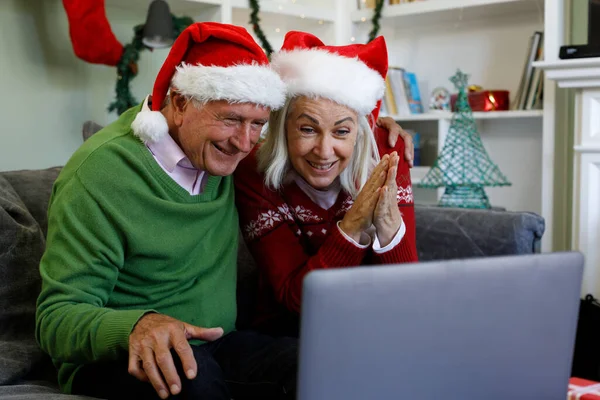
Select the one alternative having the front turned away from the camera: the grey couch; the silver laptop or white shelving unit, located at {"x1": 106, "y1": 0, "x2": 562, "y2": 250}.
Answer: the silver laptop

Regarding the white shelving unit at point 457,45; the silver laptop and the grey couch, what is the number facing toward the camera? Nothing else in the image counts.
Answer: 2

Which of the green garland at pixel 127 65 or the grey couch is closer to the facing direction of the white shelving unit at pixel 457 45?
the grey couch

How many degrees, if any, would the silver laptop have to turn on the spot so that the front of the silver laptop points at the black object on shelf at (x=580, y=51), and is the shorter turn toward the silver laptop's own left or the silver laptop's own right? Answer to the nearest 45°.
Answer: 0° — it already faces it

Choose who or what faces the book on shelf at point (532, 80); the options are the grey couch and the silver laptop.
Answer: the silver laptop

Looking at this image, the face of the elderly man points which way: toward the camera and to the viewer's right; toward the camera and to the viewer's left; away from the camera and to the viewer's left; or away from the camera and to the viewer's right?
toward the camera and to the viewer's right

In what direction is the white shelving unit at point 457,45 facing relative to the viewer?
toward the camera

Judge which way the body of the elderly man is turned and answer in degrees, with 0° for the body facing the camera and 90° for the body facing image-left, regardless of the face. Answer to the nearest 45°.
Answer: approximately 315°

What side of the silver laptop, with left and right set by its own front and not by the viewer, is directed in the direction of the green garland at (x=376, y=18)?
front

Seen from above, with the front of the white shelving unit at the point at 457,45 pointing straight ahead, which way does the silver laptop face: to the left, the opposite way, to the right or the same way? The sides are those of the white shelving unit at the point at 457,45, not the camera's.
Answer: the opposite way

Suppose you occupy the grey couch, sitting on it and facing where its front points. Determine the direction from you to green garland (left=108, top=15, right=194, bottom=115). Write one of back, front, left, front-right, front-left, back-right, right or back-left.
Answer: back

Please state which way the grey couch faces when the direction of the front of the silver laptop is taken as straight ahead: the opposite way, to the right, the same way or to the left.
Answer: the opposite way

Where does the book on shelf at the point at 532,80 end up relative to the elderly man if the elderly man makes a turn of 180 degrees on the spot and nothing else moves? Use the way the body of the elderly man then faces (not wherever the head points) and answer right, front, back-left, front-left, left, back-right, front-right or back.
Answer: right

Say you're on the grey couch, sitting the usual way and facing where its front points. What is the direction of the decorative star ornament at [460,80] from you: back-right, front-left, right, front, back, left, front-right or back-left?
back-left

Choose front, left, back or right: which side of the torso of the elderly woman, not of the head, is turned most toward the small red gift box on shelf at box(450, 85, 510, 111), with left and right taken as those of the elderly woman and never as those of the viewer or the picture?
back

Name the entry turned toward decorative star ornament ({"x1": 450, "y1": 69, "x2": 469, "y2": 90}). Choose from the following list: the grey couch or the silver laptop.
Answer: the silver laptop

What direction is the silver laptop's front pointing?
away from the camera

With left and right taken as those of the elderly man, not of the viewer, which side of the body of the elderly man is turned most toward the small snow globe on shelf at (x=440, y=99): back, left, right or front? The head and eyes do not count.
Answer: left
